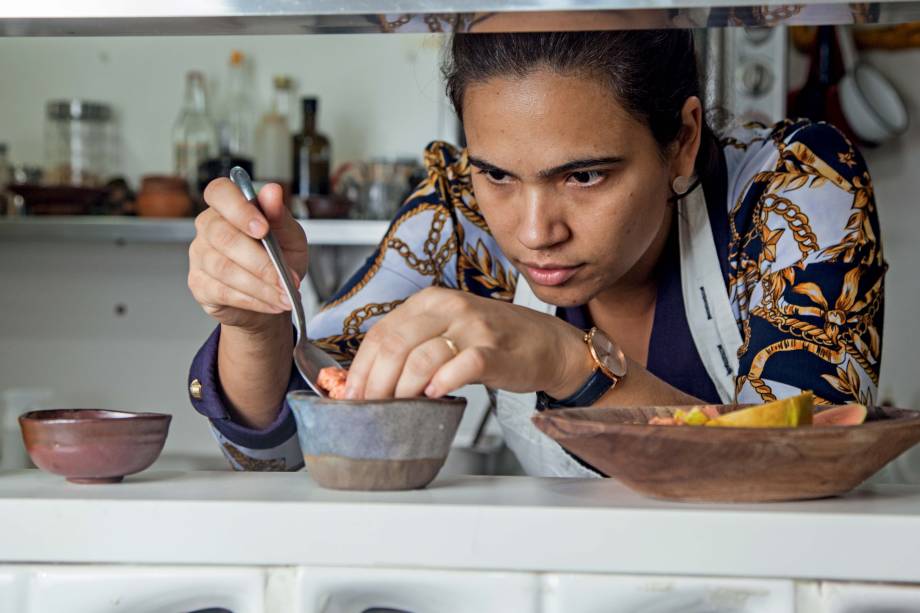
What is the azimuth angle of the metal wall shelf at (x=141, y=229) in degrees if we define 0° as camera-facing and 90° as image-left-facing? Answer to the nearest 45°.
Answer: approximately 0°

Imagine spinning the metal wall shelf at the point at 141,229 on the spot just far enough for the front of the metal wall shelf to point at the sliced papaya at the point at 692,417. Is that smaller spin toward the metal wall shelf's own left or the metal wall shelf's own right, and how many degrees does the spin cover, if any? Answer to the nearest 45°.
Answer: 0° — it already faces it

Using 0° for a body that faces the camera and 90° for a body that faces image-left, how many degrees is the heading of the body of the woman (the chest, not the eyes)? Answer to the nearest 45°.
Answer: approximately 45°

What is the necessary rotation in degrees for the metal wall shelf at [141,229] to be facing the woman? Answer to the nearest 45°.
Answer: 0° — it already faces them
